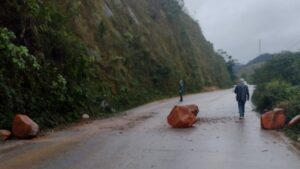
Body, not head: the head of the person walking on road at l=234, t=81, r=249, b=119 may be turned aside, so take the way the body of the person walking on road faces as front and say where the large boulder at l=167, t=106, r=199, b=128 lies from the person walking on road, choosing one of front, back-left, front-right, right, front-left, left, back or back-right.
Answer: back-left

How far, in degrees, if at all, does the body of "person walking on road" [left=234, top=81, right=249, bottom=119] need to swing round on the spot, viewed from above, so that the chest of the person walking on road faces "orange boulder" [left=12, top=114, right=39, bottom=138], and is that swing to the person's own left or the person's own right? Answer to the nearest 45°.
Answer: approximately 135° to the person's own left

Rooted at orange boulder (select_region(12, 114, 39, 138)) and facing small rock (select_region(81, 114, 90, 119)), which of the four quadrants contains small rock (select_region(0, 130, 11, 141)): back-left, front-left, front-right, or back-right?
back-left

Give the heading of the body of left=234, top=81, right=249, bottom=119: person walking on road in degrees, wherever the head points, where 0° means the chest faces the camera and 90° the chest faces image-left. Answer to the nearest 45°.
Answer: approximately 180°
